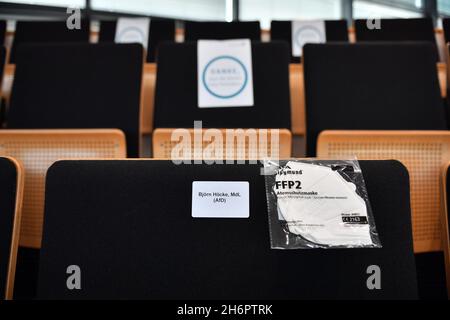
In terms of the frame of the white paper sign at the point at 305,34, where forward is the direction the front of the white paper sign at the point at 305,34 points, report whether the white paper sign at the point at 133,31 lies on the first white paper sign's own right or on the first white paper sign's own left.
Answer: on the first white paper sign's own right

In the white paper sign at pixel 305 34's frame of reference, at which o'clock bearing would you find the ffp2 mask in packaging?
The ffp2 mask in packaging is roughly at 12 o'clock from the white paper sign.

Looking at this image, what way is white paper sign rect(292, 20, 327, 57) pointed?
toward the camera

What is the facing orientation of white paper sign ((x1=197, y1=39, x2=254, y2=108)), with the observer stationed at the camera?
facing the viewer

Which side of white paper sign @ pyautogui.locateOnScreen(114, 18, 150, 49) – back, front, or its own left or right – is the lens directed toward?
front

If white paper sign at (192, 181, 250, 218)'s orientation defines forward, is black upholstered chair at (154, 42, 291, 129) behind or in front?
behind

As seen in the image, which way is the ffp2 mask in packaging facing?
toward the camera
